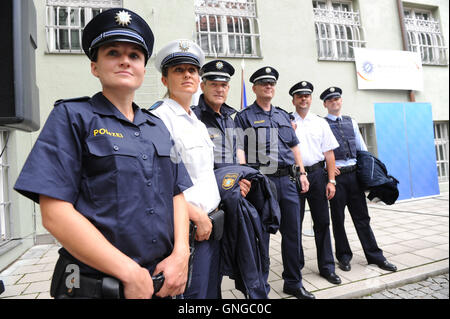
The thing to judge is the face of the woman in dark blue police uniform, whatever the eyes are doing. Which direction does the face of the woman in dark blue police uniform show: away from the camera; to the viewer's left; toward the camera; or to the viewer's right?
toward the camera

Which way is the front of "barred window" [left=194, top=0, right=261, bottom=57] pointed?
toward the camera

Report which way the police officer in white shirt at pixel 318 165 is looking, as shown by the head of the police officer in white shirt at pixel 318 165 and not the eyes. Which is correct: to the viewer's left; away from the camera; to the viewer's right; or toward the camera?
toward the camera

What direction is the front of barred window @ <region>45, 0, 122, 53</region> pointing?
toward the camera

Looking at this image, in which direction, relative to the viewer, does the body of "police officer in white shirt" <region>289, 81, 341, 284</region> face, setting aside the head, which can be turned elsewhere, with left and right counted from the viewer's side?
facing the viewer

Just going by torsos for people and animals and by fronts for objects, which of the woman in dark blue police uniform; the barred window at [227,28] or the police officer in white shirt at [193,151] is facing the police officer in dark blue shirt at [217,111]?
the barred window

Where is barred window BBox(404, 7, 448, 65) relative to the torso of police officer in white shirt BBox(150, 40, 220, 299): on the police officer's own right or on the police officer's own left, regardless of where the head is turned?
on the police officer's own left

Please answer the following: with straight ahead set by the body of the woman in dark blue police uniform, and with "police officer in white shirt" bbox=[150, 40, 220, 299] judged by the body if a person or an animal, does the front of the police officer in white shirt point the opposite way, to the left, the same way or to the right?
the same way

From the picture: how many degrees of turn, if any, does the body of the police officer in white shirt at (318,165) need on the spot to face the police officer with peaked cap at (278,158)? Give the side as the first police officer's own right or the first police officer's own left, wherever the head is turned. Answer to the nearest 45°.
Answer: approximately 45° to the first police officer's own right

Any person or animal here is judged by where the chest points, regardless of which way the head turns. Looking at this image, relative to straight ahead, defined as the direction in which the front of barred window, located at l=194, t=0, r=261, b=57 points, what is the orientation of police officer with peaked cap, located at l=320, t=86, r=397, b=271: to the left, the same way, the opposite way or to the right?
the same way

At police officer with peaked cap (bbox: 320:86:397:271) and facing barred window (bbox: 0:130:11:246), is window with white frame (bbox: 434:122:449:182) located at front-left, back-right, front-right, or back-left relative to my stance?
back-right

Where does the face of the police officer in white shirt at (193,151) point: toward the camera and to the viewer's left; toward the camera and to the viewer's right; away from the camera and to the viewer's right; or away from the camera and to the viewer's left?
toward the camera and to the viewer's right

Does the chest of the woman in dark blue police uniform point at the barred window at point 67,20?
no

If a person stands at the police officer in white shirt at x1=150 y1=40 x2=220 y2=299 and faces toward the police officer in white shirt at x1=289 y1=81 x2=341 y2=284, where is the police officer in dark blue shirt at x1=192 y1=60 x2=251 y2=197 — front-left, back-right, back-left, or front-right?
front-left

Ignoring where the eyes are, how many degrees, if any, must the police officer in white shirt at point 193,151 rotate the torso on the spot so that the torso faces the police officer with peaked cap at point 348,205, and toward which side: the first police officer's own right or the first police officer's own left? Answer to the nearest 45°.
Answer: approximately 90° to the first police officer's own left

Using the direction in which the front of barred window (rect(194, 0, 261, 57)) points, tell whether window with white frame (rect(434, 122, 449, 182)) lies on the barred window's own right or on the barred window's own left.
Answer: on the barred window's own left

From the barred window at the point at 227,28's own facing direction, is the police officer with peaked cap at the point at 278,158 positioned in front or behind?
in front

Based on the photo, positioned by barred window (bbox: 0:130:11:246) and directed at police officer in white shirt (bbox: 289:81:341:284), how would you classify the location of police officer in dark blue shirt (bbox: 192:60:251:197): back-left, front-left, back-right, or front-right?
front-right

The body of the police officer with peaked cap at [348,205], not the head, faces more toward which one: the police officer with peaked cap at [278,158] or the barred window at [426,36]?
the police officer with peaked cap

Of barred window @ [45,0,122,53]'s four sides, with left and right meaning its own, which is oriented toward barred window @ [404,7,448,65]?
left

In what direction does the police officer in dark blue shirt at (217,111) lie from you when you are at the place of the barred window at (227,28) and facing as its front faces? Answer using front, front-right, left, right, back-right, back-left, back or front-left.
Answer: front
